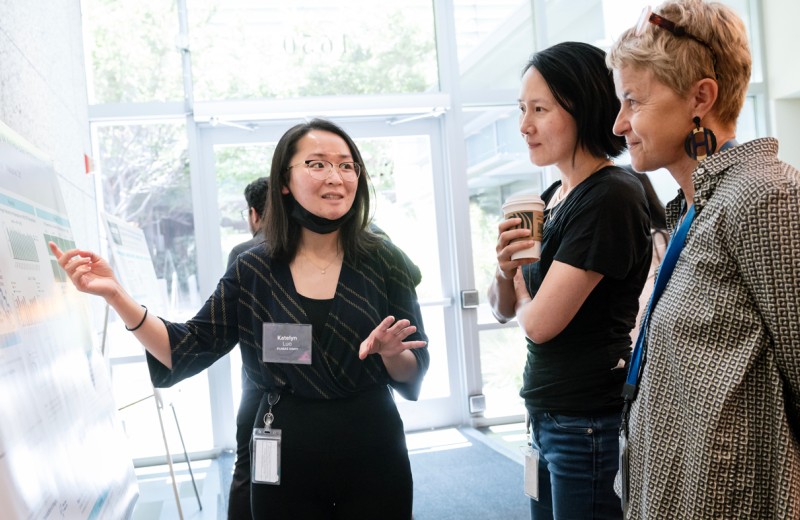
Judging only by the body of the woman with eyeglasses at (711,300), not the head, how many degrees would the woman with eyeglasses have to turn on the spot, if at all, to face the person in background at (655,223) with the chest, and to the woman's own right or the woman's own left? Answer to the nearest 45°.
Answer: approximately 90° to the woman's own right

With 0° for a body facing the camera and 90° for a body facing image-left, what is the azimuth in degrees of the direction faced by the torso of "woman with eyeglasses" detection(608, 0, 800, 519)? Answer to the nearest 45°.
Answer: approximately 90°

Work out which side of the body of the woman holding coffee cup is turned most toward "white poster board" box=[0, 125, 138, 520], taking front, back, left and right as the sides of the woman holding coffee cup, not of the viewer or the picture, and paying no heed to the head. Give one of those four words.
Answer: front

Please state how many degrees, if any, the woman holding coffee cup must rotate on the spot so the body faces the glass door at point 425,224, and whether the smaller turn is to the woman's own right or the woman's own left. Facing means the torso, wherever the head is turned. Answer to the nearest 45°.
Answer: approximately 90° to the woman's own right

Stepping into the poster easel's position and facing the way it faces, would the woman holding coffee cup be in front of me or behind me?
in front

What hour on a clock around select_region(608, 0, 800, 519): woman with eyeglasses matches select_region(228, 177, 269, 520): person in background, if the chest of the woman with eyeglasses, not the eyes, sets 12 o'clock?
The person in background is roughly at 1 o'clock from the woman with eyeglasses.

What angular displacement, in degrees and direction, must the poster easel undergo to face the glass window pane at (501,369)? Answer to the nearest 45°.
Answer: approximately 90° to its left

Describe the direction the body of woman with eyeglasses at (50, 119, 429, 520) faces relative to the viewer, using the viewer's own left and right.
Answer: facing the viewer

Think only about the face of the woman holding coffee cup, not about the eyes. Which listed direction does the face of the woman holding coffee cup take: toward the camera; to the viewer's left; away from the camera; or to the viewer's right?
to the viewer's left

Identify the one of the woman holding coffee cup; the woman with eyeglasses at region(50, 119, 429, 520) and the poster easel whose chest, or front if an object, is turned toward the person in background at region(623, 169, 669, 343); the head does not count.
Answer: the poster easel

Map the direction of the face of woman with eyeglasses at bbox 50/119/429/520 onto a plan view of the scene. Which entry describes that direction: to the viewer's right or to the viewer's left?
to the viewer's right

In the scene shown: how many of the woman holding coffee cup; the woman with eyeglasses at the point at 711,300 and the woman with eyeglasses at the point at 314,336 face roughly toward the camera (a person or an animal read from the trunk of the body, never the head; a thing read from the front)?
1

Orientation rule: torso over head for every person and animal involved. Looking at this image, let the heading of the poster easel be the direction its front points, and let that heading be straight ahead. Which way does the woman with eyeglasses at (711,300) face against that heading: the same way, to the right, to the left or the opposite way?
the opposite way

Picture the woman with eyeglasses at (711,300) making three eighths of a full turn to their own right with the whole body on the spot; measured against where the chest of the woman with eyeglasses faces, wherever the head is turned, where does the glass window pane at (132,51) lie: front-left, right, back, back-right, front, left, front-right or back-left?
left

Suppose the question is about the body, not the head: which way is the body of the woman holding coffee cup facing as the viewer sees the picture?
to the viewer's left

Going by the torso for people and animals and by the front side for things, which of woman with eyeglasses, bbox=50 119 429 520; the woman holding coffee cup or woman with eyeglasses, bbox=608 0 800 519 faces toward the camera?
woman with eyeglasses, bbox=50 119 429 520
